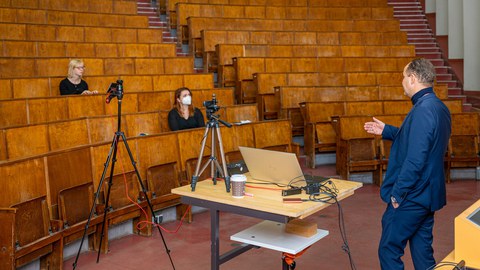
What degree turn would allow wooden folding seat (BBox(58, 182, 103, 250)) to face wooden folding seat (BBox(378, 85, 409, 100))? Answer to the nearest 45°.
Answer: approximately 90° to its left

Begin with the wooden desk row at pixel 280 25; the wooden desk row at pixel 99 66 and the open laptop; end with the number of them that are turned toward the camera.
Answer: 2

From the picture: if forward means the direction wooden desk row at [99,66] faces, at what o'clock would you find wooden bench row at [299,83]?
The wooden bench row is roughly at 9 o'clock from the wooden desk row.

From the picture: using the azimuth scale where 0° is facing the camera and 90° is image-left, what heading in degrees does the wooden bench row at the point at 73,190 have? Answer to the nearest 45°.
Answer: approximately 315°

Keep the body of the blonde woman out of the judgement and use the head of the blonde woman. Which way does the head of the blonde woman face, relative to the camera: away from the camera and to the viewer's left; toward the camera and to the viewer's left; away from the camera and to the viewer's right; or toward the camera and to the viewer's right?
toward the camera and to the viewer's right

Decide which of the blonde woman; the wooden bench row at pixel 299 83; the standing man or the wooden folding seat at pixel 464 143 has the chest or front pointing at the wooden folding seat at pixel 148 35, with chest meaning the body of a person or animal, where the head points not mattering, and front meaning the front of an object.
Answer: the standing man

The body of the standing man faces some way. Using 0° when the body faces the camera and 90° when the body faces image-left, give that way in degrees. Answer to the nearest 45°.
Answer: approximately 135°

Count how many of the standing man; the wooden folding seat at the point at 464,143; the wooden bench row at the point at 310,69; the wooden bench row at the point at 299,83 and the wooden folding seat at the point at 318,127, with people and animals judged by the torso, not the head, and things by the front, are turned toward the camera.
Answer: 4

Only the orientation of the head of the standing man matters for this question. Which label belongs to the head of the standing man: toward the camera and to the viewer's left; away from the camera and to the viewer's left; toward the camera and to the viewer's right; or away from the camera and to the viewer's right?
away from the camera and to the viewer's left

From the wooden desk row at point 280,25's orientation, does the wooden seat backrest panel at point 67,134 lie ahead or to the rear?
ahead

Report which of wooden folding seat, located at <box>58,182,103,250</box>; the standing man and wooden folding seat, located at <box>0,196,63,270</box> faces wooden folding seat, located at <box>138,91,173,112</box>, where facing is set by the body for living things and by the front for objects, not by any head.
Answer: the standing man

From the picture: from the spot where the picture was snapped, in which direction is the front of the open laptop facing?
facing away from the viewer and to the right of the viewer
